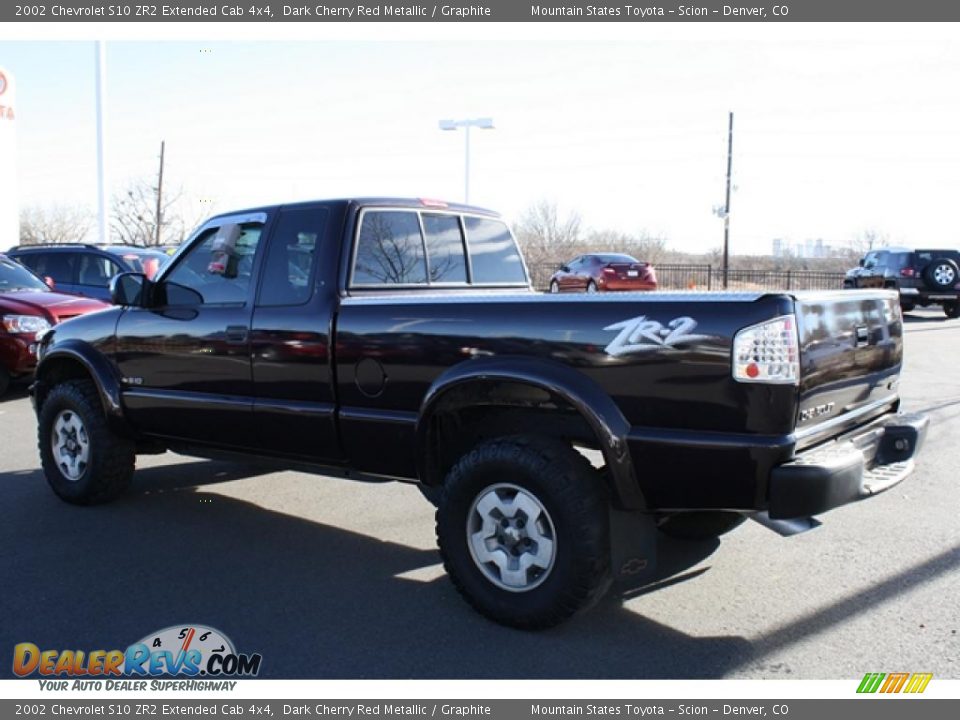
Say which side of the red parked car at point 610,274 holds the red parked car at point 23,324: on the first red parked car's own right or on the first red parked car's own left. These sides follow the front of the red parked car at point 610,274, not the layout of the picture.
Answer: on the first red parked car's own left

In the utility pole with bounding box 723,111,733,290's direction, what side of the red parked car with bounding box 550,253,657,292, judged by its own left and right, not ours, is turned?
right

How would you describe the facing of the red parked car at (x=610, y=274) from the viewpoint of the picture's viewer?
facing away from the viewer and to the left of the viewer

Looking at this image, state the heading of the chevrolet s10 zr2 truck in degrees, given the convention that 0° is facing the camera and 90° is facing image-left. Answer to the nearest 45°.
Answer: approximately 135°

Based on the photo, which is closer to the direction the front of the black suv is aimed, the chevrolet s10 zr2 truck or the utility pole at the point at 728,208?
the utility pole

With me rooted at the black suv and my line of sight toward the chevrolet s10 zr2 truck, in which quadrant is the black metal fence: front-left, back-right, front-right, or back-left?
back-right

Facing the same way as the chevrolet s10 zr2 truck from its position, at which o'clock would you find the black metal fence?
The black metal fence is roughly at 2 o'clock from the chevrolet s10 zr2 truck.

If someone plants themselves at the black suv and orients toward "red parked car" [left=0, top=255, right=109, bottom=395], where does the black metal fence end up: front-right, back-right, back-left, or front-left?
back-right

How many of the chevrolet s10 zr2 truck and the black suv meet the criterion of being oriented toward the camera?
0

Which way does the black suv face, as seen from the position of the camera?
facing away from the viewer and to the left of the viewer

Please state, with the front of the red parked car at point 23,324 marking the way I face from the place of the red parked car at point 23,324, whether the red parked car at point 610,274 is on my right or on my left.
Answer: on my left

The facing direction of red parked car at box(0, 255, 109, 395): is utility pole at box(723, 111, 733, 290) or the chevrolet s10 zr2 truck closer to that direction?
the chevrolet s10 zr2 truck

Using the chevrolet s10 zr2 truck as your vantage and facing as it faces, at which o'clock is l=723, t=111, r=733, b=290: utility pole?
The utility pole is roughly at 2 o'clock from the chevrolet s10 zr2 truck.

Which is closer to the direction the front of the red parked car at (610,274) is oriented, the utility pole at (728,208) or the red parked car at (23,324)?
the utility pole
